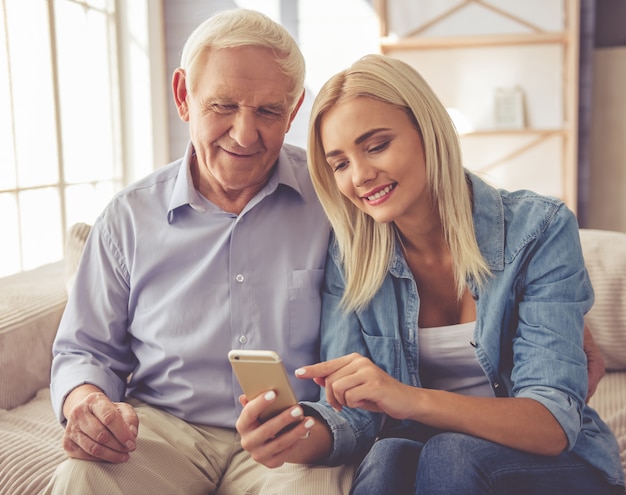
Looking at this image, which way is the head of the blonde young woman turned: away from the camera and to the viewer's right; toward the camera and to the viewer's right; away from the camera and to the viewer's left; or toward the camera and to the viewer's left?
toward the camera and to the viewer's left

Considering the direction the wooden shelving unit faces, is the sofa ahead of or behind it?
ahead

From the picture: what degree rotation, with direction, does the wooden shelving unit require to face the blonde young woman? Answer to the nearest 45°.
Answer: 0° — it already faces them

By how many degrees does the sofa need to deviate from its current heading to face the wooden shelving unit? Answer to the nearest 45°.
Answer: approximately 135° to its left

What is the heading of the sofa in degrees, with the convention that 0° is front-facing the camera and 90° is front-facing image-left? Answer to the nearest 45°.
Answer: approximately 0°
